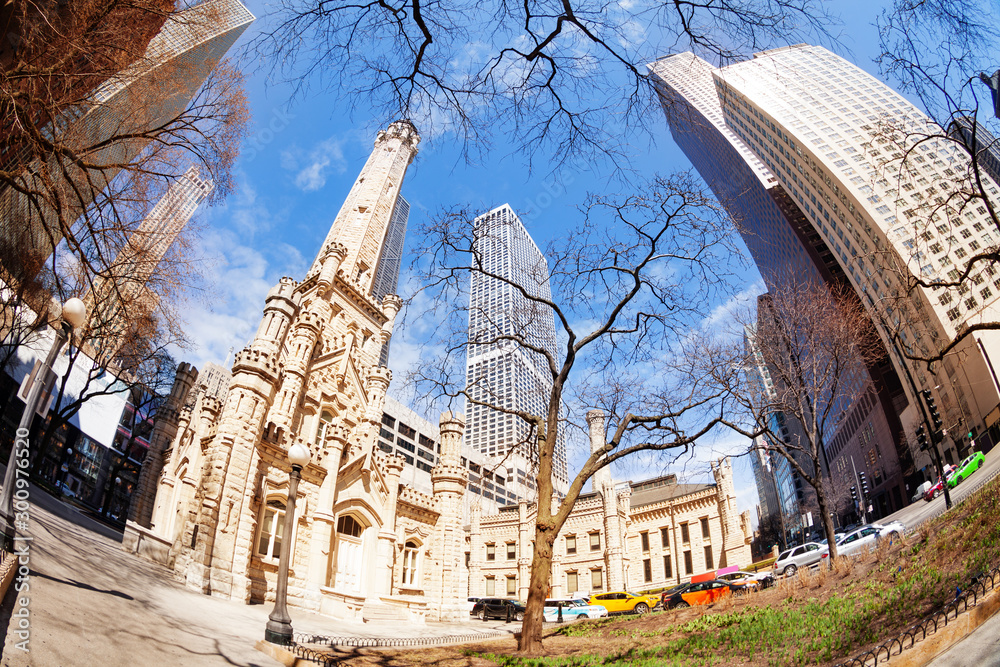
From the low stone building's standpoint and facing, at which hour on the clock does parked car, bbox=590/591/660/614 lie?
The parked car is roughly at 12 o'clock from the low stone building.

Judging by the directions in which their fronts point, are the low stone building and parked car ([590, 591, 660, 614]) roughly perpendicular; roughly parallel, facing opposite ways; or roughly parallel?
roughly perpendicular
